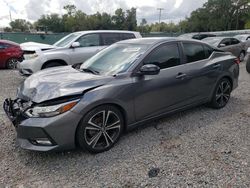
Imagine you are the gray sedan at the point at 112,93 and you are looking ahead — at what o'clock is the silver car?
The silver car is roughly at 4 o'clock from the gray sedan.

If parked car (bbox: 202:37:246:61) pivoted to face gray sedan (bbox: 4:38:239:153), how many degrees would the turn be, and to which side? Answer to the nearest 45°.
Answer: approximately 45° to its left

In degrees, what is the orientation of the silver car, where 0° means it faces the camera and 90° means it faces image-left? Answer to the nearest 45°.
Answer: approximately 45°

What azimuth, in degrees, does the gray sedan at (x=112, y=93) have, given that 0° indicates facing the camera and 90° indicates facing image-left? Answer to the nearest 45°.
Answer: approximately 45°

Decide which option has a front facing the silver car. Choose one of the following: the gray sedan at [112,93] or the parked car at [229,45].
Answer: the parked car

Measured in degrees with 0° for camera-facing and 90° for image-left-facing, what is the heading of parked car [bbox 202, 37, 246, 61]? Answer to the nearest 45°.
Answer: approximately 45°

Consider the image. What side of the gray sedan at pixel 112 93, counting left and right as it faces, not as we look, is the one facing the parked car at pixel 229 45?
back

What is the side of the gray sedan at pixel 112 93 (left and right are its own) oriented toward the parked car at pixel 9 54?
right
